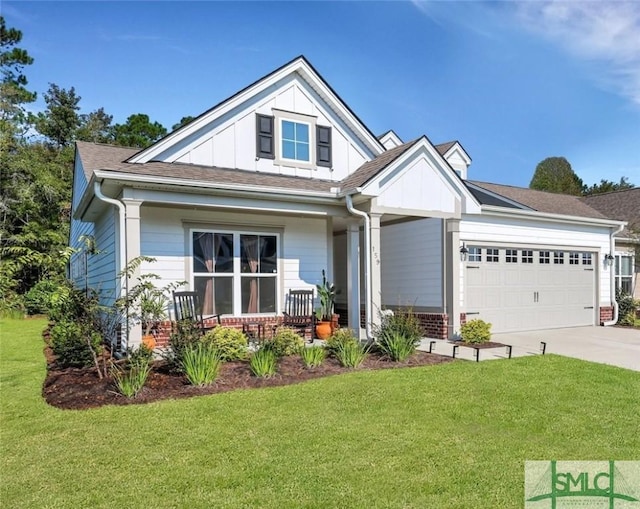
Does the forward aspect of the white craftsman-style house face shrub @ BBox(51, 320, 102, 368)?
no

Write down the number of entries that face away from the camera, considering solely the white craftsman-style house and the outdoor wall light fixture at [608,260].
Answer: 0

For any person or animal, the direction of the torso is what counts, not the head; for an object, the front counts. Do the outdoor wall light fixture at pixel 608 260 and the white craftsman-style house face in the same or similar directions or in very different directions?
same or similar directions

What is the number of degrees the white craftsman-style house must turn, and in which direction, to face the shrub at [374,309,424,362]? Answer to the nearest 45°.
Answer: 0° — it already faces it

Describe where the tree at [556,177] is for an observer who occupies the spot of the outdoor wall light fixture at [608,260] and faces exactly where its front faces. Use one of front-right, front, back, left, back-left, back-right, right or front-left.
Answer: back-left

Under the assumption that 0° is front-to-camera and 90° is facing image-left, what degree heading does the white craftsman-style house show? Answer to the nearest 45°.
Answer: approximately 315°

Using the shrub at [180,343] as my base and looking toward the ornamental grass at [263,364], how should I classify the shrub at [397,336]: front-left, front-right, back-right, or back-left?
front-left

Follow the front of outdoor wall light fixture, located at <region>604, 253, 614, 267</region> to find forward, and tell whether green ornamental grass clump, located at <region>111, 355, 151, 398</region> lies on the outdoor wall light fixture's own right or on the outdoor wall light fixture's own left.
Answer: on the outdoor wall light fixture's own right

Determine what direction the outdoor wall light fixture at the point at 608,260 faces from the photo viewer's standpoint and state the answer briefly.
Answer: facing the viewer and to the right of the viewer

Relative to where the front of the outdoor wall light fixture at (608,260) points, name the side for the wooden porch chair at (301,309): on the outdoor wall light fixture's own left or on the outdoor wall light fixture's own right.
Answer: on the outdoor wall light fixture's own right

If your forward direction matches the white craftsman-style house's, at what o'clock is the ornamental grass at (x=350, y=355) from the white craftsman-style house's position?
The ornamental grass is roughly at 1 o'clock from the white craftsman-style house.

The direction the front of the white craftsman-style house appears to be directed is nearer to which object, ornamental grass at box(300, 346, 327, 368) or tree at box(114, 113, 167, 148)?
the ornamental grass

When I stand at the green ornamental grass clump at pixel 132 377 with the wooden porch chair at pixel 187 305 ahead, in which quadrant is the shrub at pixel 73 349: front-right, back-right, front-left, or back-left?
front-left

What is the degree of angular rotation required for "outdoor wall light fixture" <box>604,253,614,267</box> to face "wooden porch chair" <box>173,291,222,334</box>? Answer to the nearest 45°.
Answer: approximately 90° to its right
